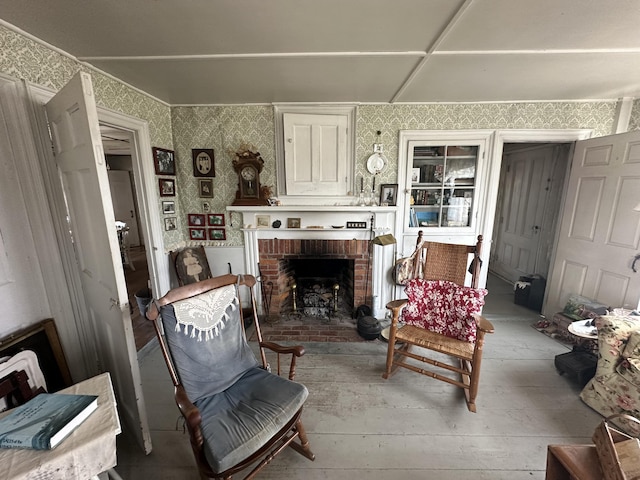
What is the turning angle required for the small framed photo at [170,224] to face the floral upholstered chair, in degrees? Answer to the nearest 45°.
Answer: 0° — it already faces it

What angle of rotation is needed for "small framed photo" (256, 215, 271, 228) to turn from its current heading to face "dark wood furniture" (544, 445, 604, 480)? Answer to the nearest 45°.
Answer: approximately 45° to its left

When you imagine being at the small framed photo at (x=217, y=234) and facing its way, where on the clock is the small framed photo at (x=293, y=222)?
the small framed photo at (x=293, y=222) is roughly at 10 o'clock from the small framed photo at (x=217, y=234).

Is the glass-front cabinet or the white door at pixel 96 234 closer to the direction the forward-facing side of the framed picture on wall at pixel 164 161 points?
the glass-front cabinet

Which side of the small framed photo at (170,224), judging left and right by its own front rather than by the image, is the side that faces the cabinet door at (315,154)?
front

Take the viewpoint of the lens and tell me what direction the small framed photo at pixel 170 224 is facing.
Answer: facing the viewer and to the right of the viewer

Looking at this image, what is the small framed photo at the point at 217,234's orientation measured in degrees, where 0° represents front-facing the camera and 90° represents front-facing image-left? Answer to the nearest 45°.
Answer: approximately 0°

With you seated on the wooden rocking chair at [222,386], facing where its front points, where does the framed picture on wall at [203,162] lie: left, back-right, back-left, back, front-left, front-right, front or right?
back-left

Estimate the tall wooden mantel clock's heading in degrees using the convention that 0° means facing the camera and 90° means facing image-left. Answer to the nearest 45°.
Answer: approximately 0°

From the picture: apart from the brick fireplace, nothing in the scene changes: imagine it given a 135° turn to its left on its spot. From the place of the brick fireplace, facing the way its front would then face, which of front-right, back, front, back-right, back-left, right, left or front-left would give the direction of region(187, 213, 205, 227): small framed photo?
back-left

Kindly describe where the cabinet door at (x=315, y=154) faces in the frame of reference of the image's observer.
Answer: facing the viewer

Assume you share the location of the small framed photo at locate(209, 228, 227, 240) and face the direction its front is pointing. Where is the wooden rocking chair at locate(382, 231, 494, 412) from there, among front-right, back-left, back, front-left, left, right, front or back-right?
front-left

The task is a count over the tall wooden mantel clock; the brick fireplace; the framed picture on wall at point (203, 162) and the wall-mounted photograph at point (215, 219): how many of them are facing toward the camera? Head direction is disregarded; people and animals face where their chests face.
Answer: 4

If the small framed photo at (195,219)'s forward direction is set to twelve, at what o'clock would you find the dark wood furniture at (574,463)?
The dark wood furniture is roughly at 11 o'clock from the small framed photo.
